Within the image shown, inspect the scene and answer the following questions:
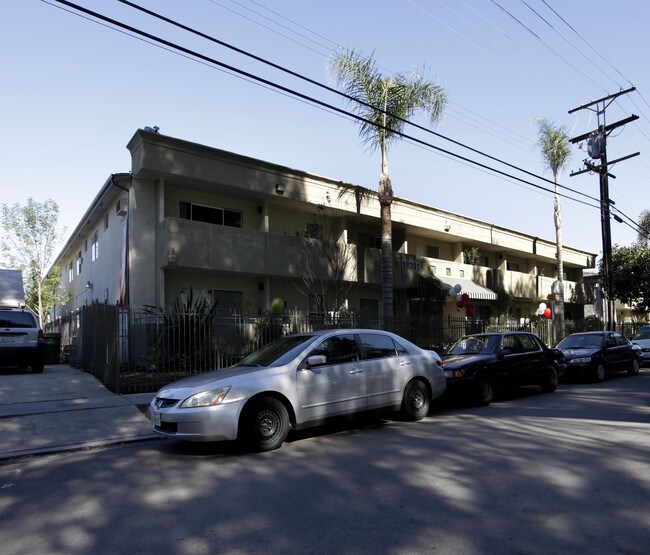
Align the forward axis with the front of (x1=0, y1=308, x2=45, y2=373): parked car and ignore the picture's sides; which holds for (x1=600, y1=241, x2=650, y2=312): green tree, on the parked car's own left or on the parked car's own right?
on the parked car's own right

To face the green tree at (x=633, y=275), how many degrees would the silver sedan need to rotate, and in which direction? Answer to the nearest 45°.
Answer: approximately 180°

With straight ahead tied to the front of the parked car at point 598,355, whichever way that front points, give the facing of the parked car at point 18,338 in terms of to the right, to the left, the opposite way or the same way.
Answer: to the right

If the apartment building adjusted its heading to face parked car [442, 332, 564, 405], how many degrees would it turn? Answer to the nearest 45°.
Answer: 0° — it already faces it

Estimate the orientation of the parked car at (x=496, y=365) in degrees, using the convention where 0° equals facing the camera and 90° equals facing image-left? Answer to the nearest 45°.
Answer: approximately 45°

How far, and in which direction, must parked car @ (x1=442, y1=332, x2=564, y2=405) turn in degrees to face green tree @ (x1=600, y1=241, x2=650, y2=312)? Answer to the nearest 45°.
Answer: approximately 135° to its right

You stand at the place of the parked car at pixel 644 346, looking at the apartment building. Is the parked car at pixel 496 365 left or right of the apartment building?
left

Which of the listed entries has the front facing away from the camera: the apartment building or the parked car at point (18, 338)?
the parked car

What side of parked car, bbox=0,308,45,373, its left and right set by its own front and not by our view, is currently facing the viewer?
back
